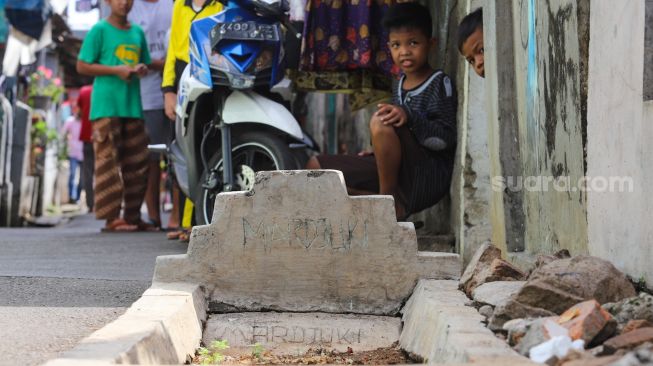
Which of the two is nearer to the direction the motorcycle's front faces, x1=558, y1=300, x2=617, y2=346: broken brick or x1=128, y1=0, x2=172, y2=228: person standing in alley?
the broken brick

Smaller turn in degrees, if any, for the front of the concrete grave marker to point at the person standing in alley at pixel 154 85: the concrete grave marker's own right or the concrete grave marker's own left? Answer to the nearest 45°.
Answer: approximately 180°

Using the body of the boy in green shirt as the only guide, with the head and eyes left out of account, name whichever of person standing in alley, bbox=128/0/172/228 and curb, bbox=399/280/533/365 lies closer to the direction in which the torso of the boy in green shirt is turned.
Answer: the curb

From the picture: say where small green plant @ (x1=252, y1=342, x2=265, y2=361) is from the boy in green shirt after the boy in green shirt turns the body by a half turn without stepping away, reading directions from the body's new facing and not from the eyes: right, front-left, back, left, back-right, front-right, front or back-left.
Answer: back-left

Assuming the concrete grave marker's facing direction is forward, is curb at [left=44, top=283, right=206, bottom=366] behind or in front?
in front

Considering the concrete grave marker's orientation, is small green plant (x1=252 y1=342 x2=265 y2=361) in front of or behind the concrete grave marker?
in front

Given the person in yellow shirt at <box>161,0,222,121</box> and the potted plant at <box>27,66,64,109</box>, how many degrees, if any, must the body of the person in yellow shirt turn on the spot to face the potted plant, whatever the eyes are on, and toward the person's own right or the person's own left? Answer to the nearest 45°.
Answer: approximately 180°

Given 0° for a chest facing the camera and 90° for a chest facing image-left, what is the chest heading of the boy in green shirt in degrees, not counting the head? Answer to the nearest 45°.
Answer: approximately 315°

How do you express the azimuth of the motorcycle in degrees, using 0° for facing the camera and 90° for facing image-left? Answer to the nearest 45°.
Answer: approximately 315°
